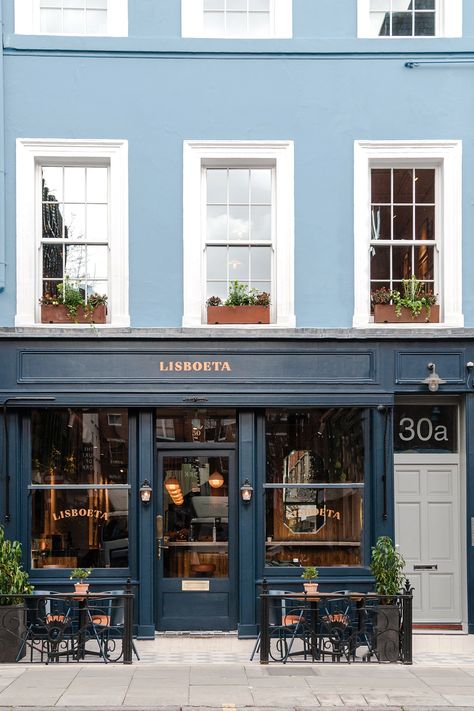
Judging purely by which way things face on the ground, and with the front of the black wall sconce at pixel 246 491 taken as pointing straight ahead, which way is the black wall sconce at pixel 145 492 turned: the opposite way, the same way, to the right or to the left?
the same way

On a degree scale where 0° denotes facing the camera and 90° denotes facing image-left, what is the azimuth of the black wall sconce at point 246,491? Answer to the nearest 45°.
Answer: approximately 0°

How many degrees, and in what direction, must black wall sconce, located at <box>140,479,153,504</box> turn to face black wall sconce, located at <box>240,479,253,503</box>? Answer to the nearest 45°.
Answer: approximately 90° to its left

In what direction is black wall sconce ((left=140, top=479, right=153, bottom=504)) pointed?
toward the camera

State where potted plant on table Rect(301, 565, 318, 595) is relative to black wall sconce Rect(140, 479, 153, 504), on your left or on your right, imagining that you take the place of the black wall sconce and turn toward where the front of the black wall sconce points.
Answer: on your left

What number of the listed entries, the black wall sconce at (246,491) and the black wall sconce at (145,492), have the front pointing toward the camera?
2
